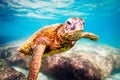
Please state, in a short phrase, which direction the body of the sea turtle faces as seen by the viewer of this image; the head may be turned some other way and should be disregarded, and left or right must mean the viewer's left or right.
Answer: facing the viewer and to the right of the viewer
